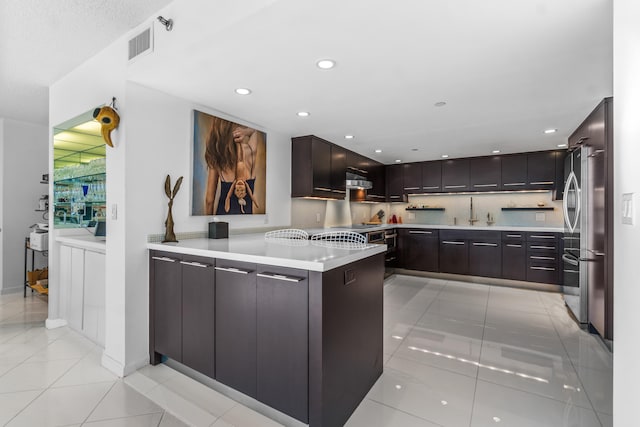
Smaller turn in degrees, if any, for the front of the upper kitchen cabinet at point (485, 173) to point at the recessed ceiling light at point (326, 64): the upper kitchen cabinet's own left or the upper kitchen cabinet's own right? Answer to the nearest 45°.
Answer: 0° — it already faces it

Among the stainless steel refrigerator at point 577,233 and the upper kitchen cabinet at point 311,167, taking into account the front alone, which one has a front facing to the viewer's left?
the stainless steel refrigerator

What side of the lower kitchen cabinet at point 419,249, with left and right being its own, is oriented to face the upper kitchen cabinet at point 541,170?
left

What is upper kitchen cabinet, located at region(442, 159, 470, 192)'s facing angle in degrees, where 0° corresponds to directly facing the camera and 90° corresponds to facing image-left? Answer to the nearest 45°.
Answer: approximately 0°

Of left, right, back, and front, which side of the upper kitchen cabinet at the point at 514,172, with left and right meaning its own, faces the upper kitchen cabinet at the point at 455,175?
right
